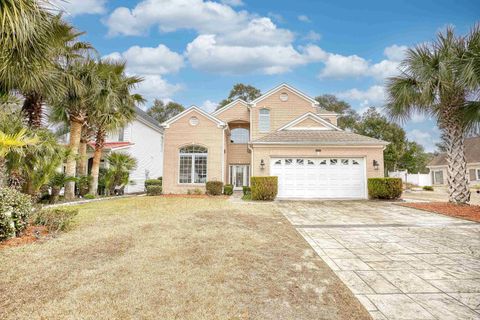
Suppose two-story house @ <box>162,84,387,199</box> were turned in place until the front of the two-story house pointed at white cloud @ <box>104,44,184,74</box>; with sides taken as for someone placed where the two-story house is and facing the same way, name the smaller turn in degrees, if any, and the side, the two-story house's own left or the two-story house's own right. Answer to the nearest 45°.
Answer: approximately 135° to the two-story house's own right

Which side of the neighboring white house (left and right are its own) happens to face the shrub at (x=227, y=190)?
left

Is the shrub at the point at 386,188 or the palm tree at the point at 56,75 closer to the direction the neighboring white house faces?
the palm tree

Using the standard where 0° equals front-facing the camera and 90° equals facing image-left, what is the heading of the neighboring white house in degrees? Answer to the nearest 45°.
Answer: approximately 45°

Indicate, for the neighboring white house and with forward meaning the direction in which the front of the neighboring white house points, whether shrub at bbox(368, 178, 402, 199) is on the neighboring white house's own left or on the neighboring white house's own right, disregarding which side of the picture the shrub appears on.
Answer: on the neighboring white house's own left

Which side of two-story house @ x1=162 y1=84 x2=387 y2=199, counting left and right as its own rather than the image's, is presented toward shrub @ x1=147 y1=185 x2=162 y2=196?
right

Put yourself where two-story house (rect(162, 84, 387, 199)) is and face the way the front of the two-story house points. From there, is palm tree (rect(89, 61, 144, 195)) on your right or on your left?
on your right

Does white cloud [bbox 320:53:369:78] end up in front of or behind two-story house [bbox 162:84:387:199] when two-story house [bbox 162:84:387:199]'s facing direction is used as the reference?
behind

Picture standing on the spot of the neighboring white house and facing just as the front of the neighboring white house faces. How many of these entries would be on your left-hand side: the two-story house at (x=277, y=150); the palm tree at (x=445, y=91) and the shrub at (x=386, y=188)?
3

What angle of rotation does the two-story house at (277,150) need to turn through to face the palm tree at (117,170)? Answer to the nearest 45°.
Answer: approximately 90° to its right

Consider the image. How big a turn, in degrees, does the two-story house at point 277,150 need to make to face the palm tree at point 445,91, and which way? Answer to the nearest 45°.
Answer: approximately 45° to its left

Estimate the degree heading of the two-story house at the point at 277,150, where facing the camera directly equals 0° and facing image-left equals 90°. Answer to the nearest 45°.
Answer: approximately 0°
